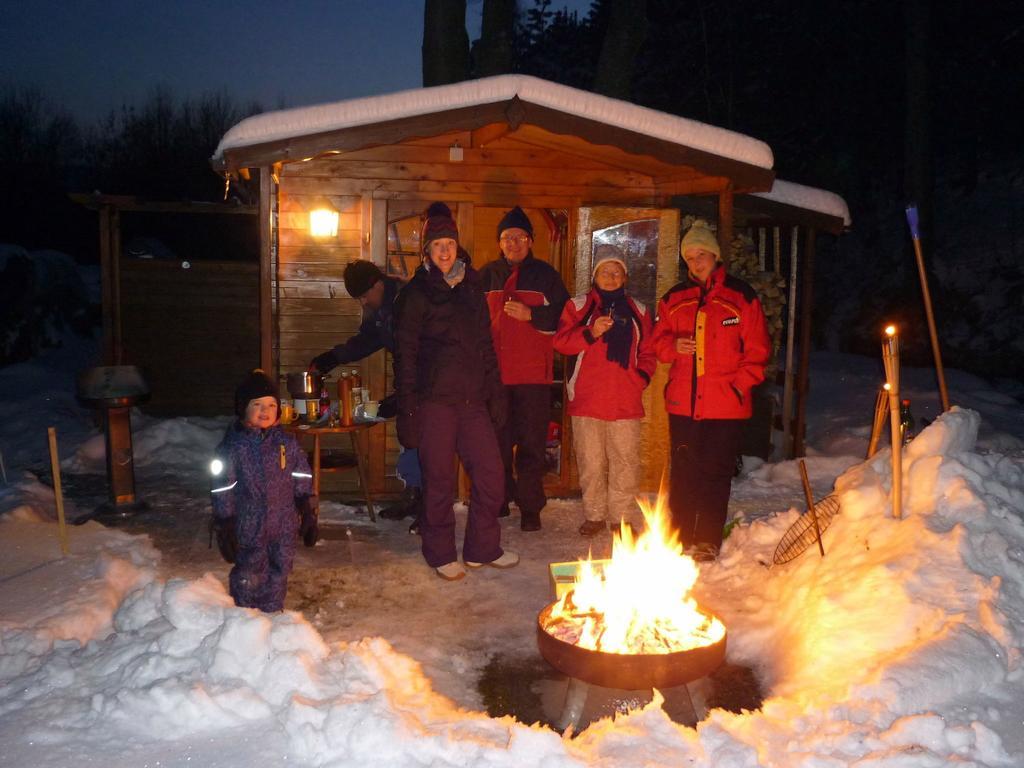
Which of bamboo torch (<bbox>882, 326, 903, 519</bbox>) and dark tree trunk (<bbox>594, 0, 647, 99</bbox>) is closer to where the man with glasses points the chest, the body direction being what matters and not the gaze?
the bamboo torch

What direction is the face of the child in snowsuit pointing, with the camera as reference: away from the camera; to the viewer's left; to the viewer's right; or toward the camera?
toward the camera

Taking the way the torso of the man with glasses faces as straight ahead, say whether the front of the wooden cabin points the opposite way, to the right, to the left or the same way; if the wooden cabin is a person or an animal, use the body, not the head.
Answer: the same way

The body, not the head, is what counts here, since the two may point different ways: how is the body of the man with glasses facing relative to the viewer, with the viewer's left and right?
facing the viewer

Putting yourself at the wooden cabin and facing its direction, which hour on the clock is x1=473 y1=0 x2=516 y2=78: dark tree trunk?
The dark tree trunk is roughly at 6 o'clock from the wooden cabin.

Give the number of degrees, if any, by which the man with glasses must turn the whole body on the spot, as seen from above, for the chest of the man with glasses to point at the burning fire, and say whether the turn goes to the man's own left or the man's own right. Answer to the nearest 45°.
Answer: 0° — they already face it

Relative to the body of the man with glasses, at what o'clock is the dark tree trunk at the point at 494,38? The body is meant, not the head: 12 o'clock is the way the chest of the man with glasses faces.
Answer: The dark tree trunk is roughly at 6 o'clock from the man with glasses.

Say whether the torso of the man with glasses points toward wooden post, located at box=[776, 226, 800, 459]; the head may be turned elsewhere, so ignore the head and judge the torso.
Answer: no

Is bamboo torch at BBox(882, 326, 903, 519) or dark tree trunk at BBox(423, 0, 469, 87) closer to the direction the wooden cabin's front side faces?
the bamboo torch

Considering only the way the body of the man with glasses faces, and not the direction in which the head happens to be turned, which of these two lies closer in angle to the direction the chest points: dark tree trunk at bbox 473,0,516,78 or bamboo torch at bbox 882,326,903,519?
the bamboo torch

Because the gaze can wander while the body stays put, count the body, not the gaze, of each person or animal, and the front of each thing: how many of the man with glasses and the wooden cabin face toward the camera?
2

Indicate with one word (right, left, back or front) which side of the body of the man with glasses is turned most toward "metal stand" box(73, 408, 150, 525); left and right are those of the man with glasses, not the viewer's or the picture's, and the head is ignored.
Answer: right

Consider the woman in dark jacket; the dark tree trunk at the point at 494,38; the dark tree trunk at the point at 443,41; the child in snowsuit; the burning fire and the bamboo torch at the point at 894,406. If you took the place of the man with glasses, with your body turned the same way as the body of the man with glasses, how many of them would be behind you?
2

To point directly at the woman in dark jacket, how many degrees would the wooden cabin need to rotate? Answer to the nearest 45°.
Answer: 0° — it already faces them

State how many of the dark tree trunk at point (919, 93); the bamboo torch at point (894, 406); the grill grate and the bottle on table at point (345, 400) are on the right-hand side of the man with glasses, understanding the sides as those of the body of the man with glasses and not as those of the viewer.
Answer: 1

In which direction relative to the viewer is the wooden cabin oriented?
toward the camera

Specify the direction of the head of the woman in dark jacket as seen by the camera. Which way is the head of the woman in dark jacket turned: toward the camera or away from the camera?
toward the camera
